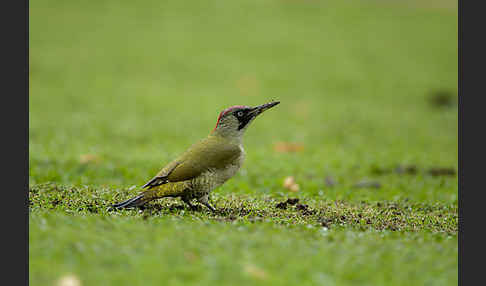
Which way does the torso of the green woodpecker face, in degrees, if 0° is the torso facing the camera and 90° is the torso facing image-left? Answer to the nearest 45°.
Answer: approximately 270°

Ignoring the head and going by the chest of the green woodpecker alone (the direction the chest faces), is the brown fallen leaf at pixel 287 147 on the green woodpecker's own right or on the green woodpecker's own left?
on the green woodpecker's own left

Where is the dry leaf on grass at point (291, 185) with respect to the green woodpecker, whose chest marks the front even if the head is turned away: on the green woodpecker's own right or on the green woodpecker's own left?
on the green woodpecker's own left

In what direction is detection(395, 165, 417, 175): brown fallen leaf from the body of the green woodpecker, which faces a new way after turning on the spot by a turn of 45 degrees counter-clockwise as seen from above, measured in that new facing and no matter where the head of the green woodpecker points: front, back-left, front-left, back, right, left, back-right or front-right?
front
